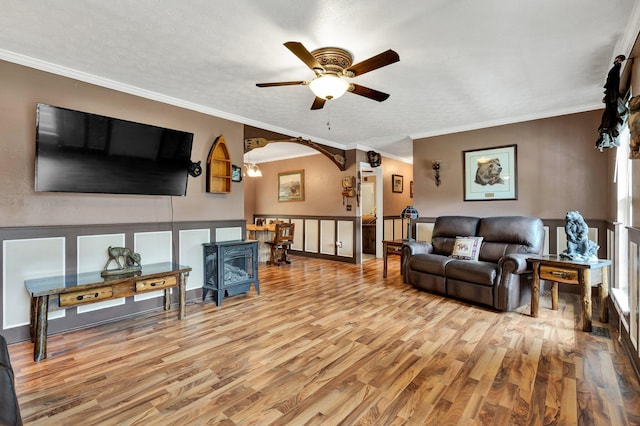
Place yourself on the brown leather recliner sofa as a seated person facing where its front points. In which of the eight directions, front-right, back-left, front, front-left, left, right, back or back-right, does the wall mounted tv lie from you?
front

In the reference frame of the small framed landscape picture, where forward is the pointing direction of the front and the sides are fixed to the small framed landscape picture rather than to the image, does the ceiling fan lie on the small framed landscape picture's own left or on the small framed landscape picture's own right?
on the small framed landscape picture's own left

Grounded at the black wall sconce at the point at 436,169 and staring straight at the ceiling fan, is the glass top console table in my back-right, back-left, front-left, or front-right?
front-right

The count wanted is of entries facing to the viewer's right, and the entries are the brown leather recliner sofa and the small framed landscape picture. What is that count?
0

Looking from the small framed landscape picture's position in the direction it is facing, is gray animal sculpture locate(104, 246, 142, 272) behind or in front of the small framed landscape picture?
in front

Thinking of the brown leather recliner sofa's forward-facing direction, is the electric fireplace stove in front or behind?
in front

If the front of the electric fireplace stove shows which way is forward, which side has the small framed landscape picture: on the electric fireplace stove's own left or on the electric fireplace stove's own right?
on the electric fireplace stove's own left

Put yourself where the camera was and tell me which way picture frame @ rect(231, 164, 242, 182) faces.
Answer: facing the viewer and to the right of the viewer

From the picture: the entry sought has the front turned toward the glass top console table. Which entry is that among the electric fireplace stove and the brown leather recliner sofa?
the brown leather recliner sofa

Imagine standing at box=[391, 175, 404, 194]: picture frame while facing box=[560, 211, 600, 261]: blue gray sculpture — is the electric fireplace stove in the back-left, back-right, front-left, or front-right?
front-right

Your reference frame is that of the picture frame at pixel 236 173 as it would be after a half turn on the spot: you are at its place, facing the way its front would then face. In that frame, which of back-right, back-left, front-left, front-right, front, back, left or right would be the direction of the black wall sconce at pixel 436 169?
back-right

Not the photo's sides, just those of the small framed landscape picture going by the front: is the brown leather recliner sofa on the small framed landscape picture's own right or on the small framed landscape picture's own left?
on the small framed landscape picture's own left

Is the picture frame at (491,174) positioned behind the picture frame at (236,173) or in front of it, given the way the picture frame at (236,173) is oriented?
in front

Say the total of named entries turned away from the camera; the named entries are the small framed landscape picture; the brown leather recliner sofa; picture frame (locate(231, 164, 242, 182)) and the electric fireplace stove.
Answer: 0

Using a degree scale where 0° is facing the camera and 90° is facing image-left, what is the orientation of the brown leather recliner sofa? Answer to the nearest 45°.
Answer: approximately 45°

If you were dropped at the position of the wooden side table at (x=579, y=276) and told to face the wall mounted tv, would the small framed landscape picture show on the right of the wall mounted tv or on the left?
right

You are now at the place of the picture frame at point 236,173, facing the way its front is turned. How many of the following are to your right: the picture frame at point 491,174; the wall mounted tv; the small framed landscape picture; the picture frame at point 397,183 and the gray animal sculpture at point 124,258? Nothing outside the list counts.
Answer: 2

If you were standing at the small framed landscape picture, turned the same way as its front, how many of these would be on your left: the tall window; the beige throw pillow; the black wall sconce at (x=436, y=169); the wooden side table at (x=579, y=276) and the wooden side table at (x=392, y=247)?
5

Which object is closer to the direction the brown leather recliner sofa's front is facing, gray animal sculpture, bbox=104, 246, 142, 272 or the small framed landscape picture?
the gray animal sculpture
